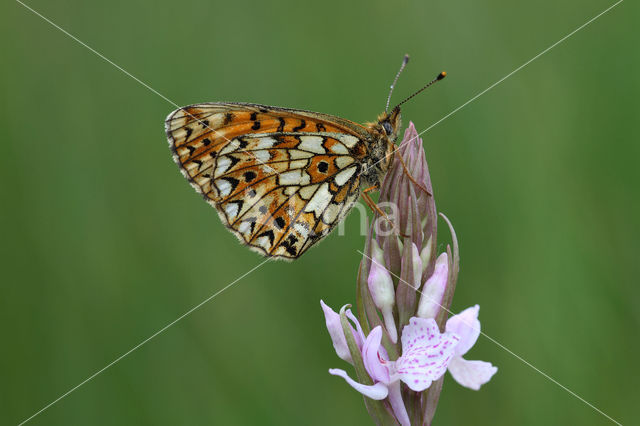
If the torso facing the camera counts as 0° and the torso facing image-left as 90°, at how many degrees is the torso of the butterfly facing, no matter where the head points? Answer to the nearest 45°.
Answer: approximately 270°
